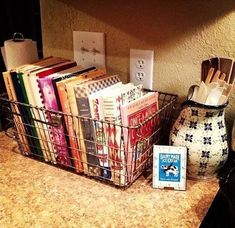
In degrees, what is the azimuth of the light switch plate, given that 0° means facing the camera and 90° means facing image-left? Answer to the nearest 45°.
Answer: approximately 0°

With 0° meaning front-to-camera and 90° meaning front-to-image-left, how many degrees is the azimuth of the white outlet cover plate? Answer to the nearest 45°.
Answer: approximately 0°

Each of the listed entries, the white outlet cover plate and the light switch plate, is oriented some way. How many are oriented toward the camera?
2
